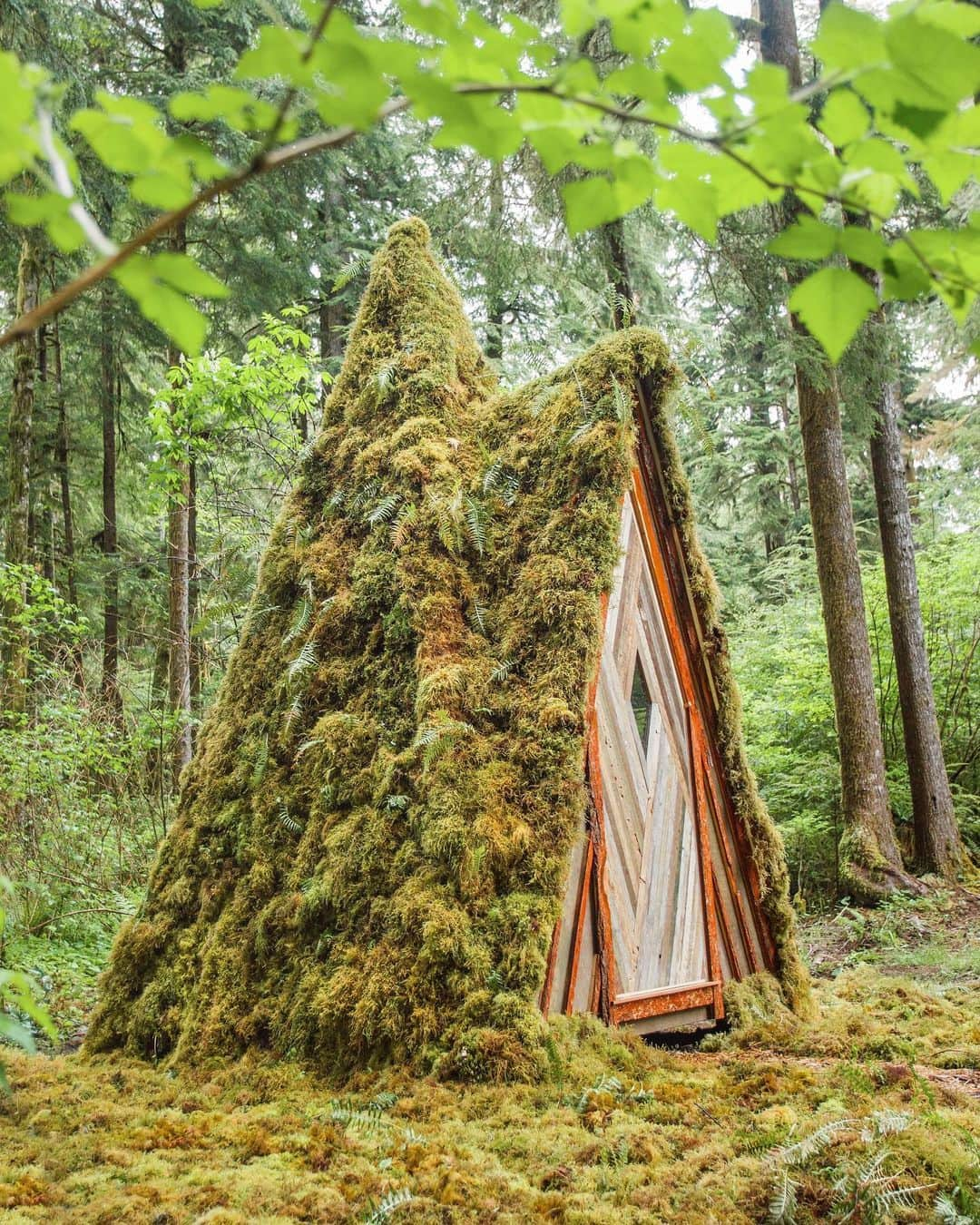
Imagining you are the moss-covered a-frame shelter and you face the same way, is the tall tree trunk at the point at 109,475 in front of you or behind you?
behind

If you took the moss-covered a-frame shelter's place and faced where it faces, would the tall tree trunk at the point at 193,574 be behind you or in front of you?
behind

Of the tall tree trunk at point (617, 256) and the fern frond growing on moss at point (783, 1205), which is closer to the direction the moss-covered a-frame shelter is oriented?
the fern frond growing on moss

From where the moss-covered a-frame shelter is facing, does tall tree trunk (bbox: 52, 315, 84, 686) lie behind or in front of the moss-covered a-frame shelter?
behind

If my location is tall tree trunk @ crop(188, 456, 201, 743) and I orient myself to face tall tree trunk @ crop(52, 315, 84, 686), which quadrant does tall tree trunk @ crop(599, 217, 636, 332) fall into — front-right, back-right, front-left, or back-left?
back-right

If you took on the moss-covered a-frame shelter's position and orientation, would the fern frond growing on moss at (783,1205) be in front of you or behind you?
in front

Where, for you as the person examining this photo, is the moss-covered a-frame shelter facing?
facing the viewer and to the right of the viewer

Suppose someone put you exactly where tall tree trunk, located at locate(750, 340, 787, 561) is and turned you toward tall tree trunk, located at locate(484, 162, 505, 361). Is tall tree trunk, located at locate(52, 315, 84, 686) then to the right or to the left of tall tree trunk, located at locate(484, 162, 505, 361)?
left
